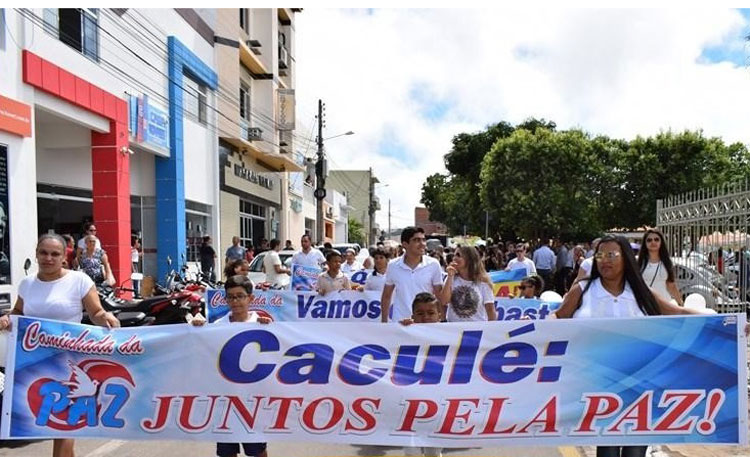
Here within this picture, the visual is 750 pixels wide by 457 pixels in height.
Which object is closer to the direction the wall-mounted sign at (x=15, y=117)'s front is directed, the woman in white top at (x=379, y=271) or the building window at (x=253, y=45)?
the woman in white top

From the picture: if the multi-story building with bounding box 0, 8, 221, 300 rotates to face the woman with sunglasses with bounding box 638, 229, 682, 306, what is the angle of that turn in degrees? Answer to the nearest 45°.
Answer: approximately 45° to its right

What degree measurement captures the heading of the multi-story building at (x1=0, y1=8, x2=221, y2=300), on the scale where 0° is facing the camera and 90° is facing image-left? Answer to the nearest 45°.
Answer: approximately 315°

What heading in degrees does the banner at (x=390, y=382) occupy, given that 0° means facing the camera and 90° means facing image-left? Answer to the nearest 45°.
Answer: approximately 0°

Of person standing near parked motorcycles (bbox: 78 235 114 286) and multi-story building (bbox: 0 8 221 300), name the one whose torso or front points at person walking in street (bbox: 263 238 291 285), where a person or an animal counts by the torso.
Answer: the multi-story building

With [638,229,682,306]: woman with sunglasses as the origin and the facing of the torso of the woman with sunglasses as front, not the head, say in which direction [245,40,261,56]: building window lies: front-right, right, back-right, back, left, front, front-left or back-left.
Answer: back-right

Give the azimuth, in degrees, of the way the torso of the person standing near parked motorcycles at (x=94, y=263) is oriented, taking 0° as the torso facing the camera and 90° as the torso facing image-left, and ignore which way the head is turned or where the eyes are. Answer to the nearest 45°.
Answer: approximately 0°
